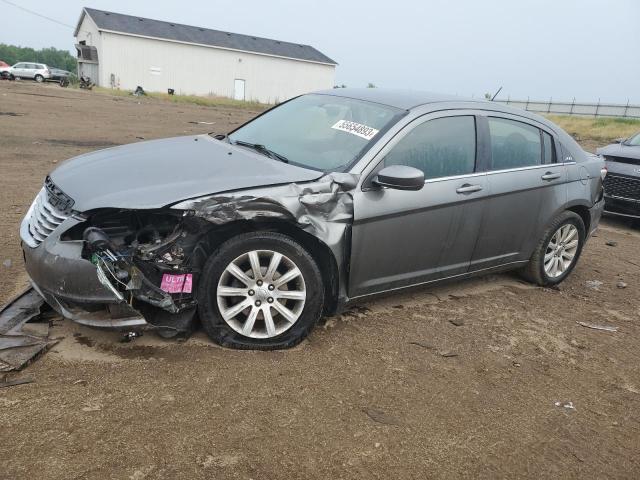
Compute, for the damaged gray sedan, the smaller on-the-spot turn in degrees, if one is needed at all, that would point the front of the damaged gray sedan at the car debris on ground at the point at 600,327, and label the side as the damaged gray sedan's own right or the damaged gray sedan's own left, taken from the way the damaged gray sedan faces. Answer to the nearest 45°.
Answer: approximately 135° to the damaged gray sedan's own left

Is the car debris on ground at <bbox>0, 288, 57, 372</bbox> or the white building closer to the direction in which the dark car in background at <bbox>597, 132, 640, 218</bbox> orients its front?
the car debris on ground

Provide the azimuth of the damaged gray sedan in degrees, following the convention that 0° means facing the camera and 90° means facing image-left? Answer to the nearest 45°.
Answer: approximately 45°

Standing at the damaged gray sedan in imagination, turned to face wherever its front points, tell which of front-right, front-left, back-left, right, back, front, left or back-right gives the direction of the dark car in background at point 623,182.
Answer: back

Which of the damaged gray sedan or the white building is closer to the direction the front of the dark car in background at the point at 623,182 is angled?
the damaged gray sedan

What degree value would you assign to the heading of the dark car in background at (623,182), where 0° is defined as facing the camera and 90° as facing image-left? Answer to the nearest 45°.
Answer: approximately 45°

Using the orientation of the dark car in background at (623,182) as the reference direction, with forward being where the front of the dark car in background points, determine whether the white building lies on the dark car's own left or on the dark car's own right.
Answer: on the dark car's own right
